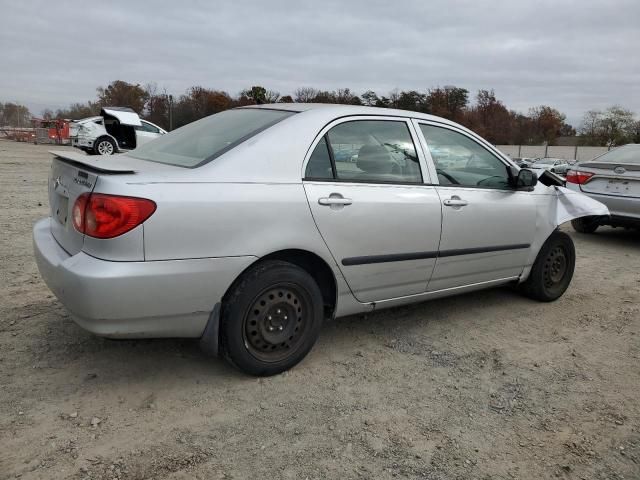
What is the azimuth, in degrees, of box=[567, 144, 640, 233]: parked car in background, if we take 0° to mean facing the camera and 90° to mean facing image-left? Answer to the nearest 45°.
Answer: approximately 225°

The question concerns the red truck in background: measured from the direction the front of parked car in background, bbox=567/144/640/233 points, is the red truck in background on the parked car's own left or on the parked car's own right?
on the parked car's own left

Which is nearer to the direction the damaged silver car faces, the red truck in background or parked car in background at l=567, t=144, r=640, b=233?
the parked car in background

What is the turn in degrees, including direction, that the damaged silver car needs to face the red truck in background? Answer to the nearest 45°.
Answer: approximately 90° to its left

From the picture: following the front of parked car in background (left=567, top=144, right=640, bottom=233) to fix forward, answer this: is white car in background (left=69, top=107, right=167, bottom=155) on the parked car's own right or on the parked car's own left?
on the parked car's own left

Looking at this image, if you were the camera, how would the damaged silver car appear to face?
facing away from the viewer and to the right of the viewer

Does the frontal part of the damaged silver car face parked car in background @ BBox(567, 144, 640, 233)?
yes
